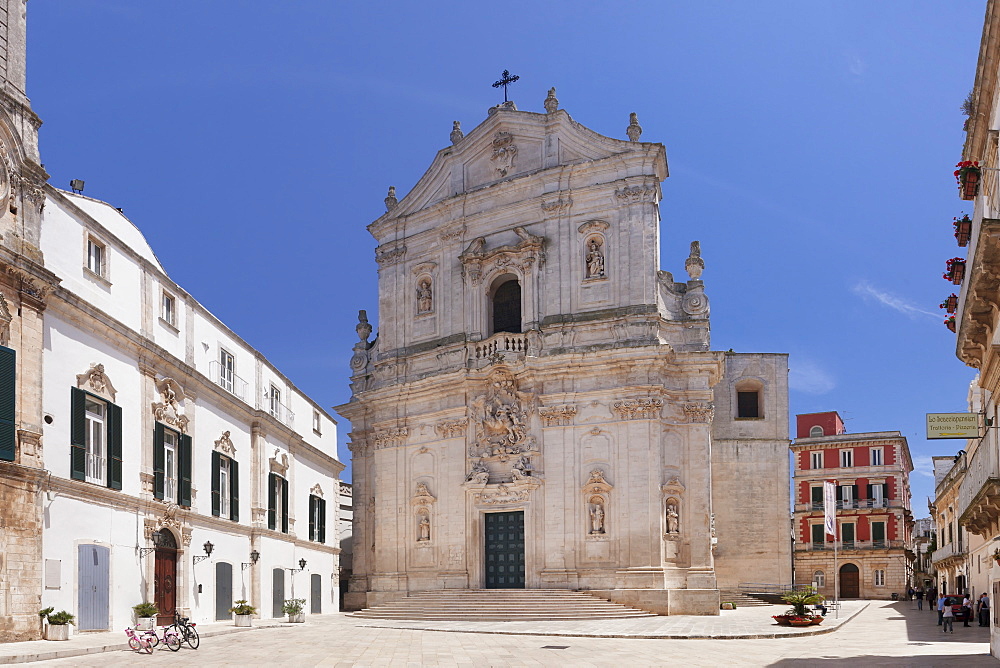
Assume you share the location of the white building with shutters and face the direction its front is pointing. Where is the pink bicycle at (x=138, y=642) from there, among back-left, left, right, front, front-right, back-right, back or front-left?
front-right

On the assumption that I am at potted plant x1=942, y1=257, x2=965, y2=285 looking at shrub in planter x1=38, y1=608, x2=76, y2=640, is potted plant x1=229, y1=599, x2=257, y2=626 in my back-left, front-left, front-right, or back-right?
front-right

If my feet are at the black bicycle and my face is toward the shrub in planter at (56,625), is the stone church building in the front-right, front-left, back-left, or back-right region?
back-right

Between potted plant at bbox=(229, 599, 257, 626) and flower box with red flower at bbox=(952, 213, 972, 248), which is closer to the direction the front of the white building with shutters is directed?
the flower box with red flower

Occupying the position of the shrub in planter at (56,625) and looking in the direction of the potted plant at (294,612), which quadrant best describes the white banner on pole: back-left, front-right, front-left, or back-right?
front-right

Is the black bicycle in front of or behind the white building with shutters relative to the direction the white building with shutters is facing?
in front

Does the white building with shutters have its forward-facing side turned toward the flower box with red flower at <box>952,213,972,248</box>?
yes

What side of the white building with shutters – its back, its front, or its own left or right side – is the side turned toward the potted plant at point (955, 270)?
front

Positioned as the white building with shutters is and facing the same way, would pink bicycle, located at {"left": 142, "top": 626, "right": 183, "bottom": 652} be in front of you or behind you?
in front

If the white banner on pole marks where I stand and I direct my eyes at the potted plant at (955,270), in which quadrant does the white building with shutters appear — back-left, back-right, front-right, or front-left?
front-right

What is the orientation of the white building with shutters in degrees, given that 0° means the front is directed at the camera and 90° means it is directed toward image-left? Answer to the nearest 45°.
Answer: approximately 315°

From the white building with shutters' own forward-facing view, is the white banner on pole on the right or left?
on its left
